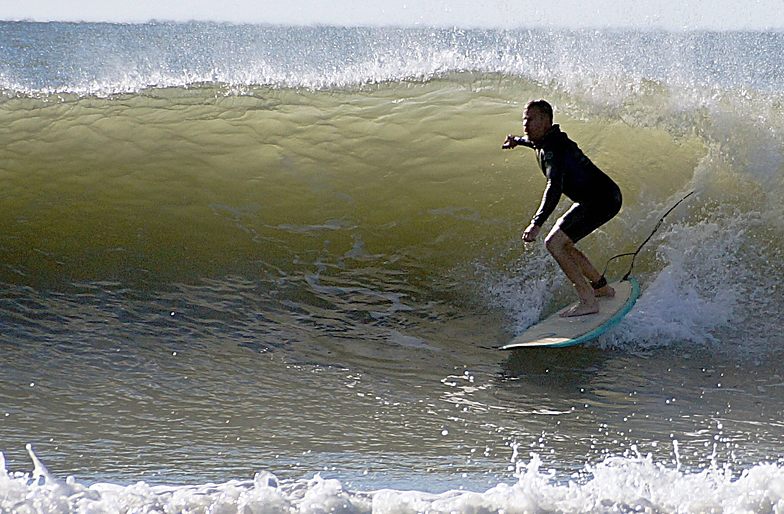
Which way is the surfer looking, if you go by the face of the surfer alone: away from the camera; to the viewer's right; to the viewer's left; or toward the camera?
to the viewer's left

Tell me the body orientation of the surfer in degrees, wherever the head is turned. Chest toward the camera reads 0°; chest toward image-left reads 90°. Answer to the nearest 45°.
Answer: approximately 90°
